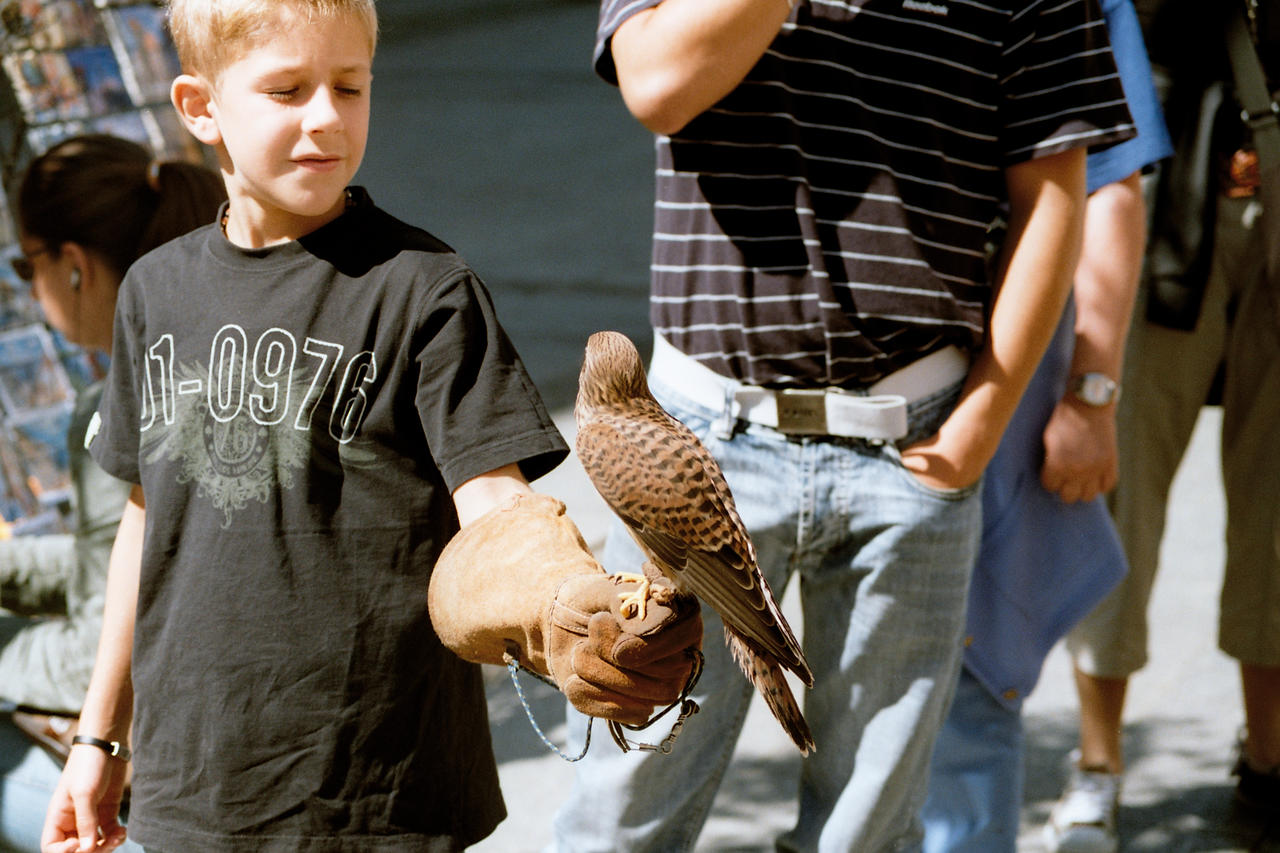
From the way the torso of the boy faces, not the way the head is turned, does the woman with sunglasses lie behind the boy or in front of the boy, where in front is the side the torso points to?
behind

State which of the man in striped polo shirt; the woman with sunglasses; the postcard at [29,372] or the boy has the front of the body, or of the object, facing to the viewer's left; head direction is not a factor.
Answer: the woman with sunglasses

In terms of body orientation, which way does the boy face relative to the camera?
toward the camera

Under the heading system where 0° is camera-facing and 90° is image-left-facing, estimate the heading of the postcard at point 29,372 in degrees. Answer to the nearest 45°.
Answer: approximately 0°

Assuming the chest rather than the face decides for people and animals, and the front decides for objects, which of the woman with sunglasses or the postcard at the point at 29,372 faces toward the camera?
the postcard

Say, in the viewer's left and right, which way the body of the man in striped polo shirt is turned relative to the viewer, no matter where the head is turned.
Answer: facing the viewer

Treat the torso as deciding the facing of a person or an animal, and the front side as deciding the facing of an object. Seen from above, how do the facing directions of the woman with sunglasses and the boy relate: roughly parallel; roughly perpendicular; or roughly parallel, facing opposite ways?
roughly perpendicular

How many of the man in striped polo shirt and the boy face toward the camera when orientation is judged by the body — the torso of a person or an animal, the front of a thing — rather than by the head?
2

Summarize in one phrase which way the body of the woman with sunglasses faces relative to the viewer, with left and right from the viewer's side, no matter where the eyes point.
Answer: facing to the left of the viewer

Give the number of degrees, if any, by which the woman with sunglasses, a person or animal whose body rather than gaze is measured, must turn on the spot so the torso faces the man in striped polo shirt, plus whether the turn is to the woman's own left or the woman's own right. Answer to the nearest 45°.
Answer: approximately 135° to the woman's own left

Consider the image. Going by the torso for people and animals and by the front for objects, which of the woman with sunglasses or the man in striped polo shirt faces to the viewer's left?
the woman with sunglasses

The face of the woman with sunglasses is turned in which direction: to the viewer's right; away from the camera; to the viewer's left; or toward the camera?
to the viewer's left

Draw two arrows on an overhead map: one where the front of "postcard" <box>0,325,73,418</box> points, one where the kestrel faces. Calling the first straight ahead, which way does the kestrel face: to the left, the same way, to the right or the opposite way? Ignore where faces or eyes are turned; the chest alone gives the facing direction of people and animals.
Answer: the opposite way

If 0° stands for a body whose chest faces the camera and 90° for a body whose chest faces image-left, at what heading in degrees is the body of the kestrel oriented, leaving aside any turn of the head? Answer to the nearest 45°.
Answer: approximately 135°

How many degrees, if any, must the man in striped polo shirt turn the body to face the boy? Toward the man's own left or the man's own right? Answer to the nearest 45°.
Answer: approximately 45° to the man's own right
